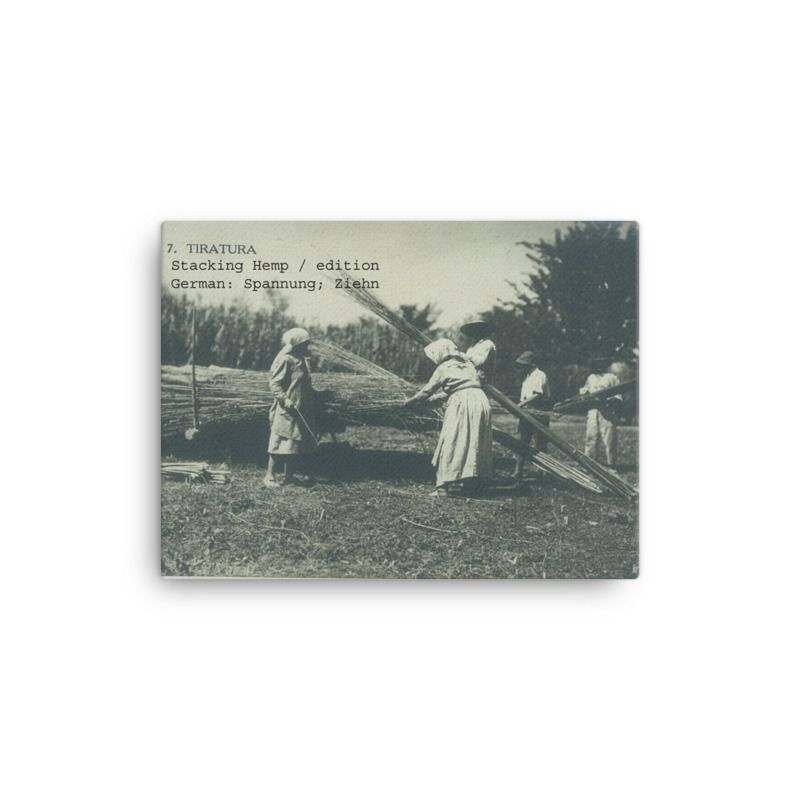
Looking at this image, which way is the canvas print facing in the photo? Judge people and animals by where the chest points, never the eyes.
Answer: toward the camera
